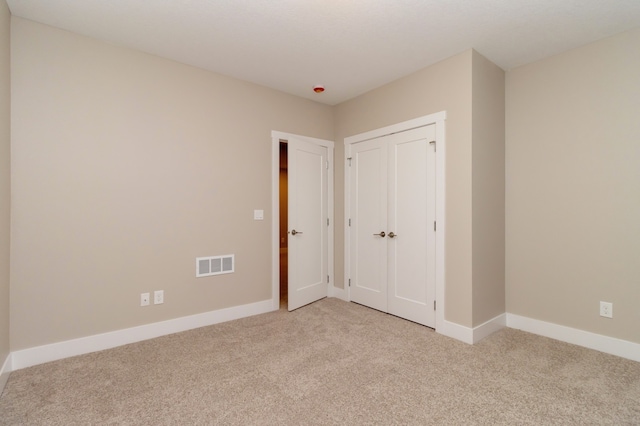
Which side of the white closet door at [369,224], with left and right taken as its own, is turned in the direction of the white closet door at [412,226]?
left

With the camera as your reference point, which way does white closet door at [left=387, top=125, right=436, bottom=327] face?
facing the viewer and to the left of the viewer

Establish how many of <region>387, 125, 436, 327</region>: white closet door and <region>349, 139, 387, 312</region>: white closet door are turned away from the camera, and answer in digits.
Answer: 0

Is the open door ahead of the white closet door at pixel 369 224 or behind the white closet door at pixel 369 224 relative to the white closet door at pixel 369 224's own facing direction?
ahead

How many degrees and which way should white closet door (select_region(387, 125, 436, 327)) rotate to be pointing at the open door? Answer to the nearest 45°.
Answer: approximately 45° to its right

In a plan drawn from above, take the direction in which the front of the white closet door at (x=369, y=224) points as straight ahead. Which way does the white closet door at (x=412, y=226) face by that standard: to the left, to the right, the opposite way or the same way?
the same way

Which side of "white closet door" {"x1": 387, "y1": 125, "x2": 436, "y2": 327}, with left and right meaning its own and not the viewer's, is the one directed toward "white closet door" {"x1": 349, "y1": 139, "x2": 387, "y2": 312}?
right
